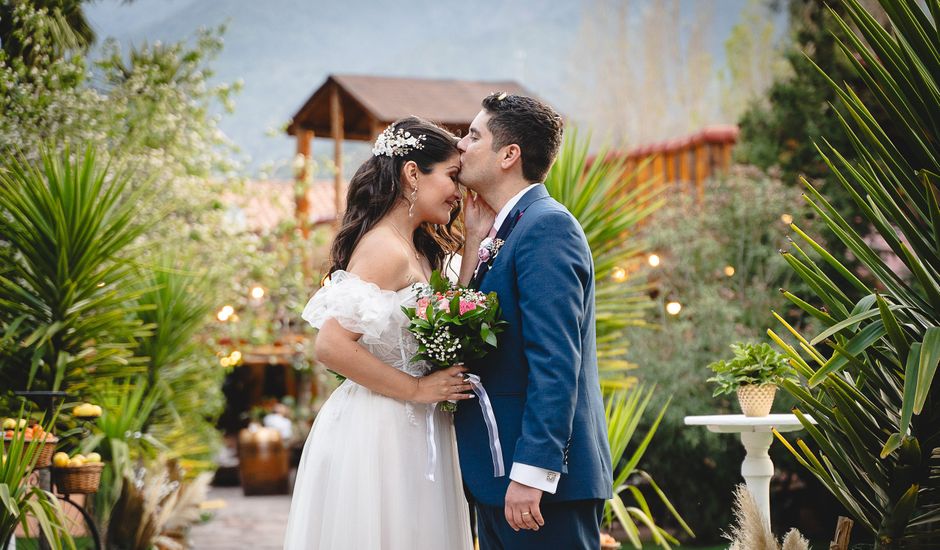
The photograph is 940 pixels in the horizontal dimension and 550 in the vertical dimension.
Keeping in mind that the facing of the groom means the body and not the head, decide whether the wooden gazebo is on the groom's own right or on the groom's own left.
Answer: on the groom's own right

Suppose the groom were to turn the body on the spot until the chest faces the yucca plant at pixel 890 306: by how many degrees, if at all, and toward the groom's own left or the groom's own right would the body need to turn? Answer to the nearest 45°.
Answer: approximately 180°

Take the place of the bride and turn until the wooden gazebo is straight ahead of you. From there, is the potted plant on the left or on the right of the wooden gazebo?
right

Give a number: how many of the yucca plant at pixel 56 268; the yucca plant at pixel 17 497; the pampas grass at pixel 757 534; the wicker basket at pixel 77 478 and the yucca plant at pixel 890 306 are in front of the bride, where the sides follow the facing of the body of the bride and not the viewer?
2

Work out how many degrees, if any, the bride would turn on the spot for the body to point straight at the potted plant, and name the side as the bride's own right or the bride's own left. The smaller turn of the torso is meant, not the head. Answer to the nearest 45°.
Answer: approximately 45° to the bride's own left

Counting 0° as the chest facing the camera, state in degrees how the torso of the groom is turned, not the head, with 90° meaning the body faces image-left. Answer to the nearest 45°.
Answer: approximately 90°

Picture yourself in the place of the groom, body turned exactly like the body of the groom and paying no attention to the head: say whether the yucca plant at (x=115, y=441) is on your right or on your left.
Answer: on your right

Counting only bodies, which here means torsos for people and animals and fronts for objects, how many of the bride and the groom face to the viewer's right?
1

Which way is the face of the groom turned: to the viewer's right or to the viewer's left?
to the viewer's left

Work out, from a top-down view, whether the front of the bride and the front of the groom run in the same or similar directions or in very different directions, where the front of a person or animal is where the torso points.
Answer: very different directions

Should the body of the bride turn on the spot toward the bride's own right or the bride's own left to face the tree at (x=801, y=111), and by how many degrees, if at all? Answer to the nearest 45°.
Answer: approximately 45° to the bride's own left

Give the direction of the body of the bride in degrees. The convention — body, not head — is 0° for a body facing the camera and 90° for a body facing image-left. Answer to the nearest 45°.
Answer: approximately 270°

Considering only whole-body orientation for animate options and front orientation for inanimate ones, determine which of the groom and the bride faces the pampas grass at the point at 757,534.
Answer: the bride
